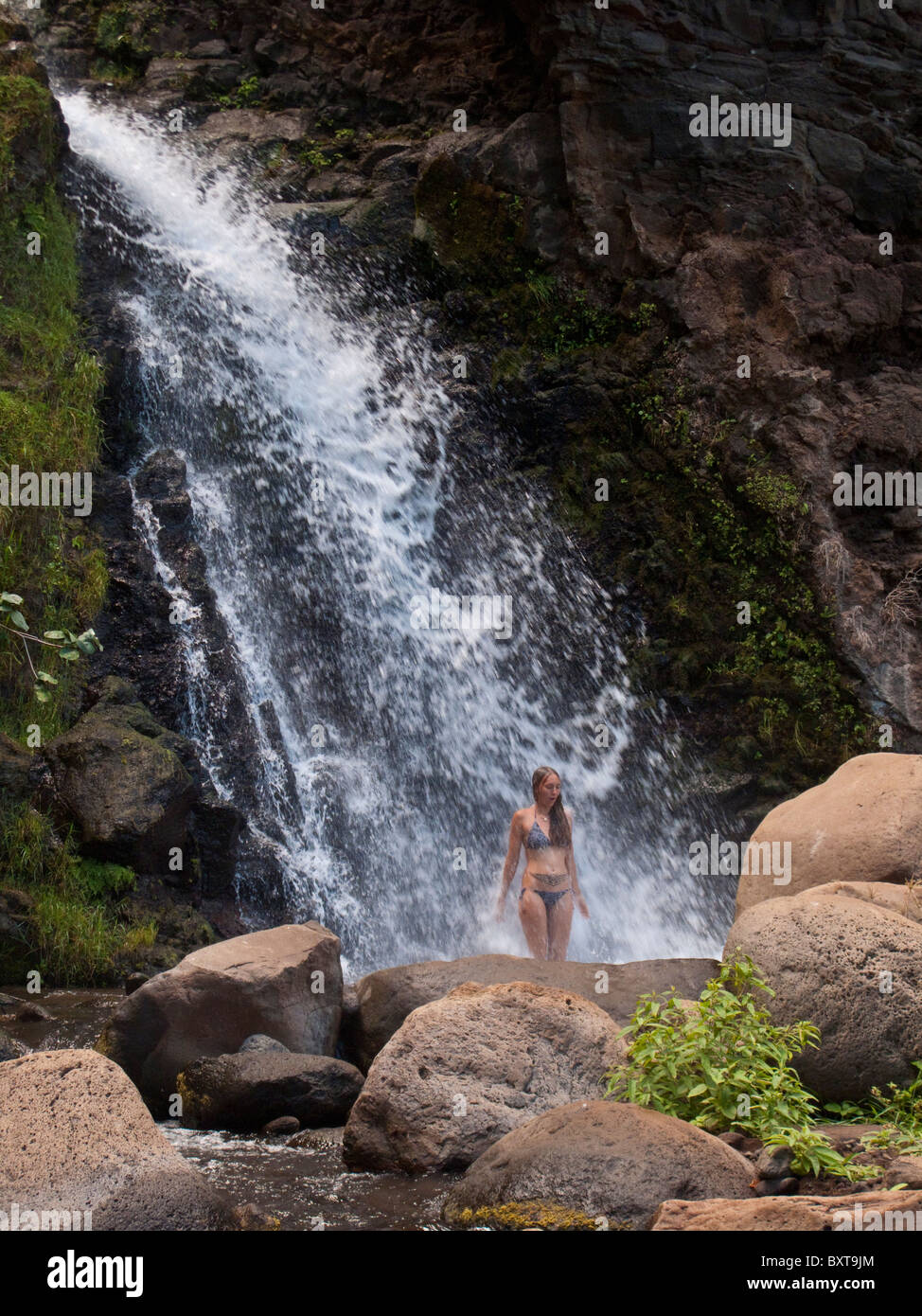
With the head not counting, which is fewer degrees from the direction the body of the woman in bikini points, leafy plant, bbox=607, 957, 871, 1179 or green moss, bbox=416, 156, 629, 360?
the leafy plant

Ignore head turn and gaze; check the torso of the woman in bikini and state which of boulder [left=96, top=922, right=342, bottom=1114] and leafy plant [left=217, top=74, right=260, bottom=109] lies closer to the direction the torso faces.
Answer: the boulder

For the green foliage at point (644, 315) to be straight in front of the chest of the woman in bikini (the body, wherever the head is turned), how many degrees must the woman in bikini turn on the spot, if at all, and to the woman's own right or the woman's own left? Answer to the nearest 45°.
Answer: approximately 180°

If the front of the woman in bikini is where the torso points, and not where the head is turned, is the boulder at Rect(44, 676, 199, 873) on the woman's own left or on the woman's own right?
on the woman's own right

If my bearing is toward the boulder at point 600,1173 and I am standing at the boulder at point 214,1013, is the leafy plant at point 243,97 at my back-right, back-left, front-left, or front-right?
back-left

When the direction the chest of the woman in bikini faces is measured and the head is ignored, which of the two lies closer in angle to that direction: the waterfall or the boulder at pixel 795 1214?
the boulder

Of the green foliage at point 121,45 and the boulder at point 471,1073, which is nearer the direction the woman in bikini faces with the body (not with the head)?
the boulder

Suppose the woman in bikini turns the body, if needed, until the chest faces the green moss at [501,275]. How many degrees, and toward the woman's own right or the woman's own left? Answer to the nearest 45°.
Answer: approximately 180°

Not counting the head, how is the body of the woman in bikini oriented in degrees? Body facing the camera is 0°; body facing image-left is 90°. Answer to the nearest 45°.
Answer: approximately 0°

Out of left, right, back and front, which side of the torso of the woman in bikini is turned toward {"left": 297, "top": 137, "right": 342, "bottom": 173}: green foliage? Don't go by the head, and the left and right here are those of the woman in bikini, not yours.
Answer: back

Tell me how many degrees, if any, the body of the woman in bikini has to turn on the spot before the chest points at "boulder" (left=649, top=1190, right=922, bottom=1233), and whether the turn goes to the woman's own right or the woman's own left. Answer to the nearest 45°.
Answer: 0° — they already face it

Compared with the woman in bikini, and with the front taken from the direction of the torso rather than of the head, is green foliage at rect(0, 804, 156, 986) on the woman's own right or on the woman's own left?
on the woman's own right

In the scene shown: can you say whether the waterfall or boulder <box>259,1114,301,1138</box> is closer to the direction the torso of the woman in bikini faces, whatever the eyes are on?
the boulder
